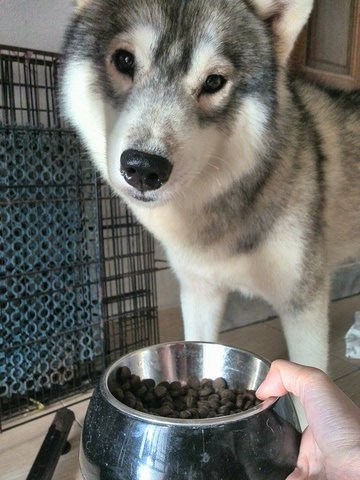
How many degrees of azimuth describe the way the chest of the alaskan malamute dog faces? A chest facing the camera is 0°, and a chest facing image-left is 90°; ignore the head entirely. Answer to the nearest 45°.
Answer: approximately 45°
